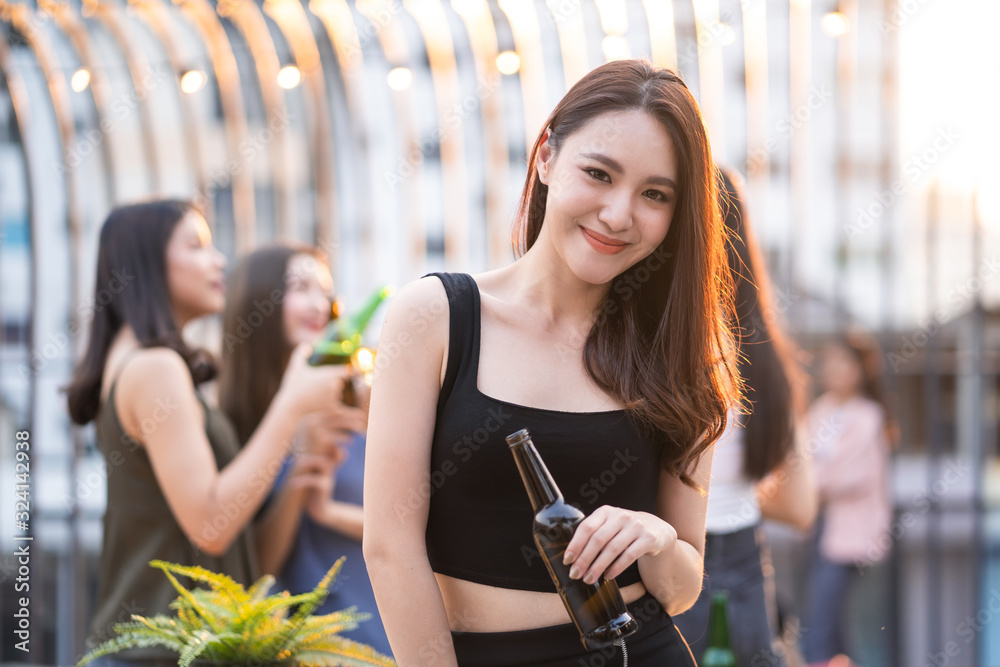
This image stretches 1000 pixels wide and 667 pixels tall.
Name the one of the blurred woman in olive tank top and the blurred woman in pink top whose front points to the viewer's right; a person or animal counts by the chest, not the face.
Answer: the blurred woman in olive tank top

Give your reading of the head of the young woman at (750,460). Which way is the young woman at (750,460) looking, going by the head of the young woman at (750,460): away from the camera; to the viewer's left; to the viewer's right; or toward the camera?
away from the camera

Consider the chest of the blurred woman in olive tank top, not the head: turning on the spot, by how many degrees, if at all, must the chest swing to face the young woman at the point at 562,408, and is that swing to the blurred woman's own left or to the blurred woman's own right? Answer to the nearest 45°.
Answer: approximately 45° to the blurred woman's own right

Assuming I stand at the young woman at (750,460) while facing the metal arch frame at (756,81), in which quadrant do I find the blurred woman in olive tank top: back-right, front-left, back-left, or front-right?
back-left

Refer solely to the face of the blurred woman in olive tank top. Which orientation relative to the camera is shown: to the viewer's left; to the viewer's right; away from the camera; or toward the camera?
to the viewer's right

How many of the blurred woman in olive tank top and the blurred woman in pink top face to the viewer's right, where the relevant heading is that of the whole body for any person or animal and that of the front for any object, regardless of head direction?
1

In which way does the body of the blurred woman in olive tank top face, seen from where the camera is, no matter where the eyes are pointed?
to the viewer's right

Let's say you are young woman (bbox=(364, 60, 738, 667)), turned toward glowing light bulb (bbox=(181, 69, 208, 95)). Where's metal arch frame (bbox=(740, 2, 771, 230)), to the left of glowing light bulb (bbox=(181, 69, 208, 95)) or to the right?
right
